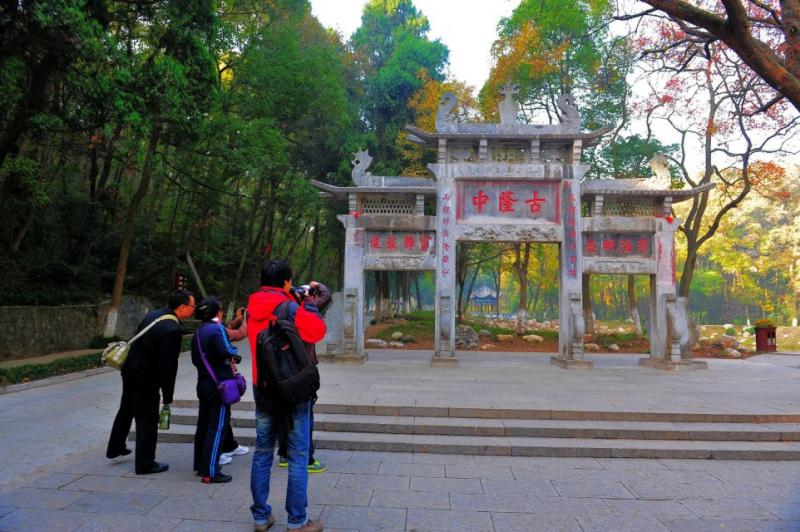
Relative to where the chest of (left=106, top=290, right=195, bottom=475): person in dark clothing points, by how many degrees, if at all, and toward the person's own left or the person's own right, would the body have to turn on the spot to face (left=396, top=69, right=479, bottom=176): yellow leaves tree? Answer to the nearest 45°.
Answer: approximately 45° to the person's own left

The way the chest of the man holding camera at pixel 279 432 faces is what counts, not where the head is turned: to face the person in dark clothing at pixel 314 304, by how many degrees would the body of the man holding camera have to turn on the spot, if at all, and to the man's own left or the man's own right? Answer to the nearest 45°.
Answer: approximately 45° to the man's own left

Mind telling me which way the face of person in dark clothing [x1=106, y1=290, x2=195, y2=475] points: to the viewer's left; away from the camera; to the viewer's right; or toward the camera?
to the viewer's right

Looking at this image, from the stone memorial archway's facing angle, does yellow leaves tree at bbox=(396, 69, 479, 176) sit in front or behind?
behind

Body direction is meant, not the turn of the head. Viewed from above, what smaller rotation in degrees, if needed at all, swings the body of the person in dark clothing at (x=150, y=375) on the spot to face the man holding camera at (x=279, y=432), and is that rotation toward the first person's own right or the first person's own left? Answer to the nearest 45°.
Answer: approximately 45° to the first person's own right

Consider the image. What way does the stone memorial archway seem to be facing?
toward the camera

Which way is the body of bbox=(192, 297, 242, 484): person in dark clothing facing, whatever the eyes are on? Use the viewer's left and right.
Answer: facing away from the viewer and to the right of the viewer

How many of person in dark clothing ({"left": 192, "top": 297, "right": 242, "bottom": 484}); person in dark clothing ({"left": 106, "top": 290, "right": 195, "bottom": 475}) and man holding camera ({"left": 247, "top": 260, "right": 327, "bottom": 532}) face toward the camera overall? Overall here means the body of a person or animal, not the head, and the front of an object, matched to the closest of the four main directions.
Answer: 0

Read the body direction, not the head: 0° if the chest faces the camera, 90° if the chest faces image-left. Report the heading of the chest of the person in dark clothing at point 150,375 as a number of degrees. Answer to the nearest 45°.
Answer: approximately 270°

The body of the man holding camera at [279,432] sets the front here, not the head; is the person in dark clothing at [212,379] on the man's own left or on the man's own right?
on the man's own left

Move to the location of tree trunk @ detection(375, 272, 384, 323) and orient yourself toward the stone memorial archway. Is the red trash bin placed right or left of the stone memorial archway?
left

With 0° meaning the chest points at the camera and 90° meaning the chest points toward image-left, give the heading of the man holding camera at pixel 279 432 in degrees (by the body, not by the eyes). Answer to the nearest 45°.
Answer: approximately 225°

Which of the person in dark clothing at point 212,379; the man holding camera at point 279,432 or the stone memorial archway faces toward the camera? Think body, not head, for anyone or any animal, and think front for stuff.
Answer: the stone memorial archway

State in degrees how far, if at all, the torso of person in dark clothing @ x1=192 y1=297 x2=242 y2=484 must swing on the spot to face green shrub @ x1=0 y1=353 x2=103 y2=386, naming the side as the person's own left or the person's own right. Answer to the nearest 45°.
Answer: approximately 90° to the person's own left

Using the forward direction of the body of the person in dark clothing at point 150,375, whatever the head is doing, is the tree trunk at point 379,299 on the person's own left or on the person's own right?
on the person's own left

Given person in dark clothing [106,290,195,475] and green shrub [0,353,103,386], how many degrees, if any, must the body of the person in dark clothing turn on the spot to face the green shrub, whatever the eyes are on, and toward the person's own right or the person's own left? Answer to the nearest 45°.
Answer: approximately 90° to the person's own left

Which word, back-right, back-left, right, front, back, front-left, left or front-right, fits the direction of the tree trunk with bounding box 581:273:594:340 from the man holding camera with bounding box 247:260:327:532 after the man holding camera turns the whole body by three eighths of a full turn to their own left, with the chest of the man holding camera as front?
back-right
